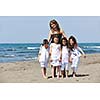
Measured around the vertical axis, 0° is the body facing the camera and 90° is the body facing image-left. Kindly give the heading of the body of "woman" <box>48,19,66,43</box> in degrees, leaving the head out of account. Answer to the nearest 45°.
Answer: approximately 0°

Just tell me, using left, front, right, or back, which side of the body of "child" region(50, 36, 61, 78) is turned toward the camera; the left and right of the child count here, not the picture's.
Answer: front

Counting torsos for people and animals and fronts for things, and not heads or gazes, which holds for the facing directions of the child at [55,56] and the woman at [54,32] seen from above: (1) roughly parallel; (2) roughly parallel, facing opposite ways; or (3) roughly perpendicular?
roughly parallel

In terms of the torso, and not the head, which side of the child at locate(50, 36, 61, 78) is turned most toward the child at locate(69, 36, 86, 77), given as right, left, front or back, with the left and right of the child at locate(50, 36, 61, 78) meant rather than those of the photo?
left

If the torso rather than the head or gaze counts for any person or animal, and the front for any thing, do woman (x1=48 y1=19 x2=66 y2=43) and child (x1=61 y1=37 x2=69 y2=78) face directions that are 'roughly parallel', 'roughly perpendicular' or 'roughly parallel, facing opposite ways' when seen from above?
roughly parallel

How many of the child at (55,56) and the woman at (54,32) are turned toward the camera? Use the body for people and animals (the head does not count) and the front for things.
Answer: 2

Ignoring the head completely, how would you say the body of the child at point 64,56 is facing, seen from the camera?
toward the camera

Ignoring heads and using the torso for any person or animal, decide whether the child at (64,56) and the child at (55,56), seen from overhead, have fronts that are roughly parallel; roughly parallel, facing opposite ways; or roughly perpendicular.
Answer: roughly parallel

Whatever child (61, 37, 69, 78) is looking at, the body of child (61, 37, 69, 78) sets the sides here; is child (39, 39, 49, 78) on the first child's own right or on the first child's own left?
on the first child's own right
